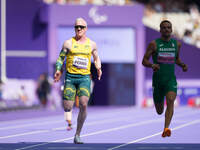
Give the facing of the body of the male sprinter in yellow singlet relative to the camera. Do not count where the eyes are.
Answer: toward the camera
